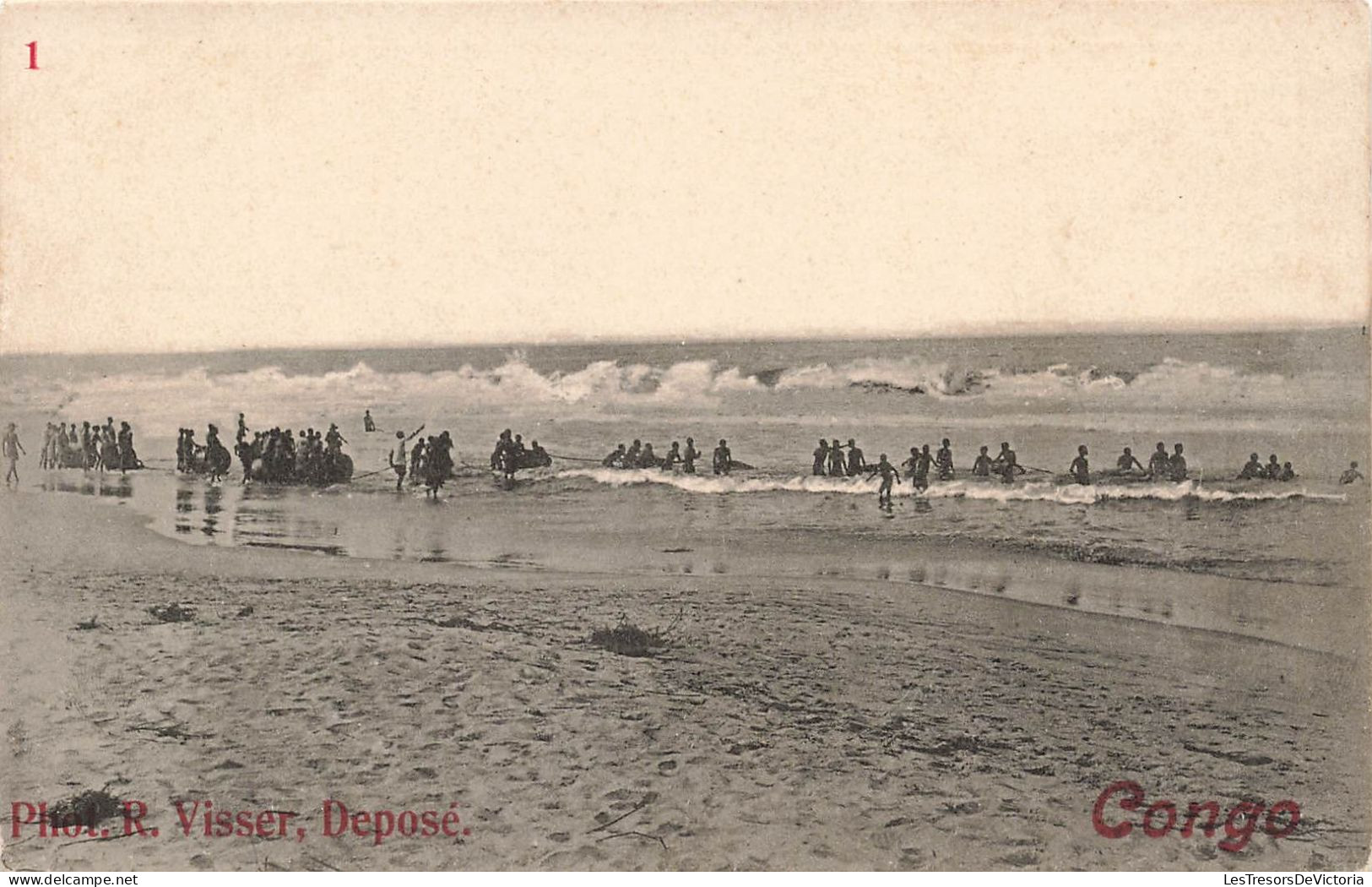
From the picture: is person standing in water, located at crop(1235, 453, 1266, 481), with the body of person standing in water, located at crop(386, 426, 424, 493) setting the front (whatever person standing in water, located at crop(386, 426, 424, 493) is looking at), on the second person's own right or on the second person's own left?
on the second person's own right

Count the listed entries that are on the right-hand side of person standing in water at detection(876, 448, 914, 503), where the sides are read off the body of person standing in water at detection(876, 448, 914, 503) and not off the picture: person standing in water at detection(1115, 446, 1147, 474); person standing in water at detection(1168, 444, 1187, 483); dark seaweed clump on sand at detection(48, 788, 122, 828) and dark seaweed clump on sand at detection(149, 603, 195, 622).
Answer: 2

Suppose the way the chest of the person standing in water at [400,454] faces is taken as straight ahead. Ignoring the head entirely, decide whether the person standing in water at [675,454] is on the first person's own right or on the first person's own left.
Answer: on the first person's own right

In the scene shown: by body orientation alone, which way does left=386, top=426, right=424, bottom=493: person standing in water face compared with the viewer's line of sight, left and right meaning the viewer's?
facing away from the viewer
